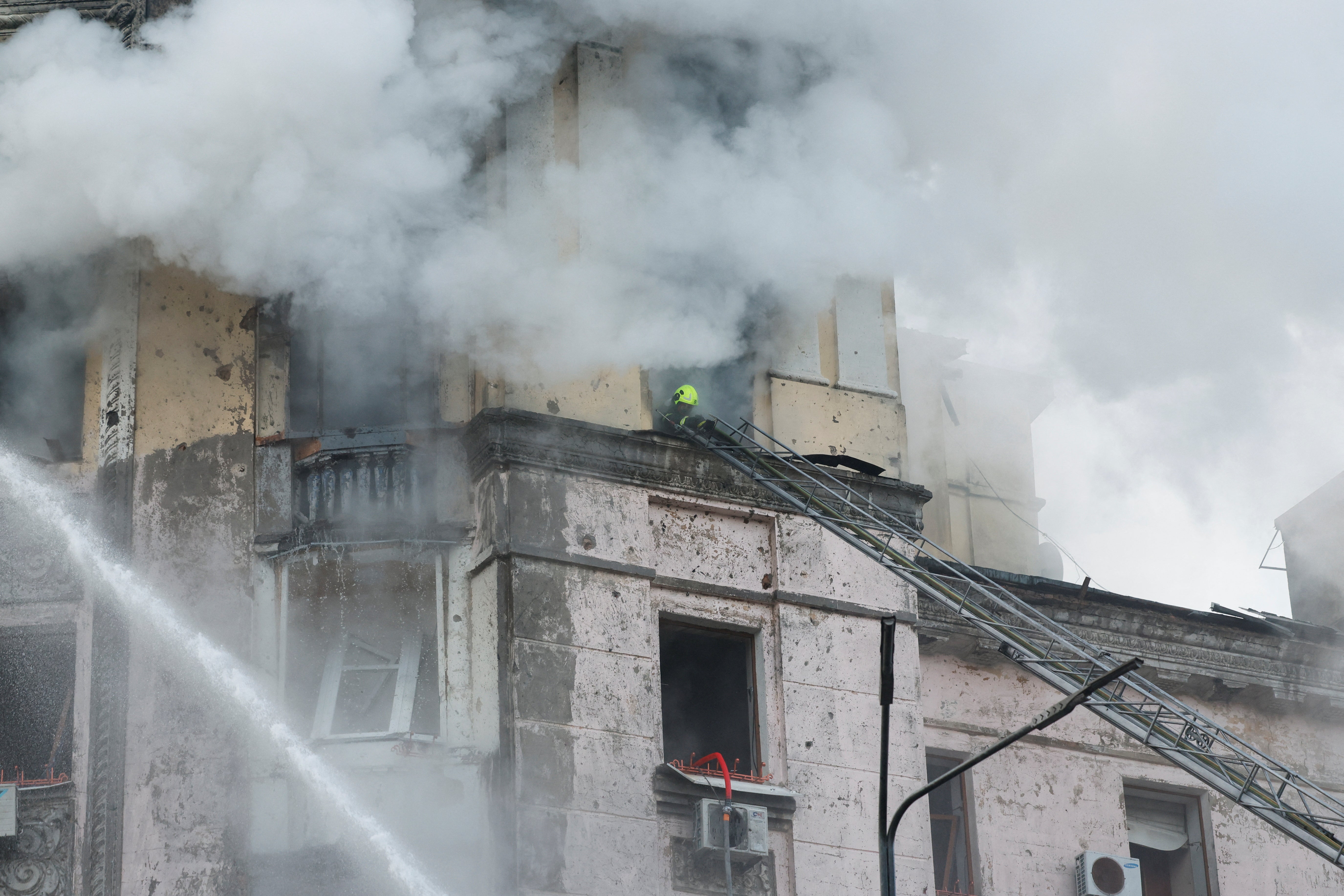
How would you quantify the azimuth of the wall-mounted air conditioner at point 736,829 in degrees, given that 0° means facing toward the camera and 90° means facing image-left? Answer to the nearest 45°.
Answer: approximately 315°

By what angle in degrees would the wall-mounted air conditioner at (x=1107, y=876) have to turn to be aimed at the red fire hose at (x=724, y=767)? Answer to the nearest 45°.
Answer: approximately 90° to its right

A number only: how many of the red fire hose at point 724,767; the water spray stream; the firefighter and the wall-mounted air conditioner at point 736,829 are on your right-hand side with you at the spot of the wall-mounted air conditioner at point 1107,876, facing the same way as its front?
4

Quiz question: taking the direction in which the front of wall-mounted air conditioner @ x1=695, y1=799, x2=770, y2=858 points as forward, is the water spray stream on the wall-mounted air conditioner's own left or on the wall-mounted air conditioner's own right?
on the wall-mounted air conditioner's own right

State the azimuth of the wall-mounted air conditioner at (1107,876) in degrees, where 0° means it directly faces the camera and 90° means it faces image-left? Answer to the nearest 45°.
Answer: approximately 315°

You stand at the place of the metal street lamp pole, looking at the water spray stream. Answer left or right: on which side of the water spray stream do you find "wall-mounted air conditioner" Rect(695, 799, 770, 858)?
right

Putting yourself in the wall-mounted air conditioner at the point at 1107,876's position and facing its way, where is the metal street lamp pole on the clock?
The metal street lamp pole is roughly at 2 o'clock from the wall-mounted air conditioner.

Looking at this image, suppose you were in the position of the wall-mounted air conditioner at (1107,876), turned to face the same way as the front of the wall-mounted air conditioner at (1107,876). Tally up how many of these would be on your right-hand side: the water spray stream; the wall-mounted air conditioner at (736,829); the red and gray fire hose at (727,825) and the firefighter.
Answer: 4

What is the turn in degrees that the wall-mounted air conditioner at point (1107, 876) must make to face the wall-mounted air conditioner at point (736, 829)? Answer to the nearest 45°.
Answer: approximately 90° to its right
